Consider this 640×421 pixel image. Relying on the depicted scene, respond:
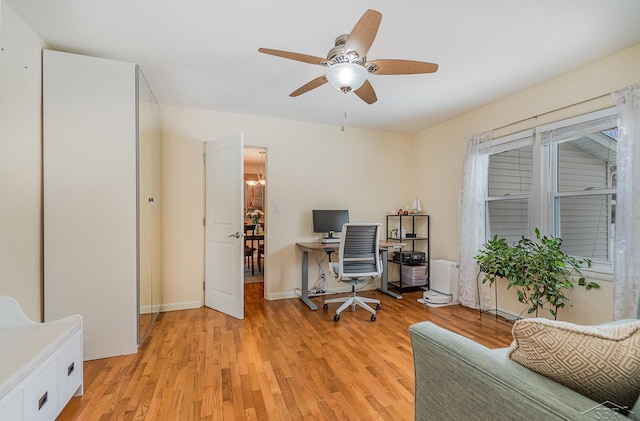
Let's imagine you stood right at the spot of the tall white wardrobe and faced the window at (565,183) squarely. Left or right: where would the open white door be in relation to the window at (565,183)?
left

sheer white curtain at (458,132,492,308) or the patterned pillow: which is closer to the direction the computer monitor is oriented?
the patterned pillow

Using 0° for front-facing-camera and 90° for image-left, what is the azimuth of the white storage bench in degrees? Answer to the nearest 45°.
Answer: approximately 315°

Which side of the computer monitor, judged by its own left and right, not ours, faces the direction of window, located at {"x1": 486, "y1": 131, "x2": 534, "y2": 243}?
left

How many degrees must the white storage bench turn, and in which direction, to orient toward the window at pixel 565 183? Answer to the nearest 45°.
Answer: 0° — it already faces it

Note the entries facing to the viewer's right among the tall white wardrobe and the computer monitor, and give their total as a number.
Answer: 1

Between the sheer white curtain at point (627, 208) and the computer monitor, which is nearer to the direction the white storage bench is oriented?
the sheer white curtain

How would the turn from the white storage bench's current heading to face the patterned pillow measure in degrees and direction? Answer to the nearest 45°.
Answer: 0° — it already faces it

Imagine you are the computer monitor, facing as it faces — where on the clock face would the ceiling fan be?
The ceiling fan is roughly at 12 o'clock from the computer monitor.

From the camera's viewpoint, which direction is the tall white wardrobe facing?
to the viewer's right

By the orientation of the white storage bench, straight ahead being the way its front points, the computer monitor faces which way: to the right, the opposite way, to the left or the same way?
to the right

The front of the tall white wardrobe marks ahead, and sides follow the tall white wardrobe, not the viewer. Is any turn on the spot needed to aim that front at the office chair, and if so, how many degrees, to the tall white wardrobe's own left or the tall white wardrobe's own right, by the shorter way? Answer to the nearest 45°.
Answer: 0° — it already faces it
